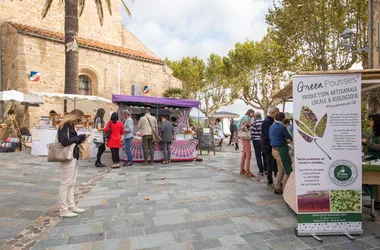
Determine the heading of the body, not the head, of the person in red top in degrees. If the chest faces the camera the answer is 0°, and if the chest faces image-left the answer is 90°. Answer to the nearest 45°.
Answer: approximately 180°

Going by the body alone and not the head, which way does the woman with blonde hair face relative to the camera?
to the viewer's right

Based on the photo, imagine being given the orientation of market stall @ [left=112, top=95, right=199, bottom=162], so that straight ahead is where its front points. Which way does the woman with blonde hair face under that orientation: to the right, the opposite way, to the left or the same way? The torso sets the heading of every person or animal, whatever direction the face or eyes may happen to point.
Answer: to the left

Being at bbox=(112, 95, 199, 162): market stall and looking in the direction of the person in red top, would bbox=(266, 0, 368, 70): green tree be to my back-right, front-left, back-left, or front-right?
back-left

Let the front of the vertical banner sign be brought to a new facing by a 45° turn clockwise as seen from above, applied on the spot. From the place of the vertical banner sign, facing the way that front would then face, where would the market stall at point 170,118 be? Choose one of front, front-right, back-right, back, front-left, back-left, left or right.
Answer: right

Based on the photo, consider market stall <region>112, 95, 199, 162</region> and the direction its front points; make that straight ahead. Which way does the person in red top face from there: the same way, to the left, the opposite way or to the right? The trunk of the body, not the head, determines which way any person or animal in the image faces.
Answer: the opposite way

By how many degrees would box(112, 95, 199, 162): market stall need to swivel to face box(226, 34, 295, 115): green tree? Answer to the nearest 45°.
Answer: approximately 135° to its left

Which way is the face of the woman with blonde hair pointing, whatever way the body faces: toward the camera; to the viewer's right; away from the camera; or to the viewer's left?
to the viewer's right

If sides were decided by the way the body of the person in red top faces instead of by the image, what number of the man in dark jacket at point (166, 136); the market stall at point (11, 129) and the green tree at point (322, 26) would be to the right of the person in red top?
2

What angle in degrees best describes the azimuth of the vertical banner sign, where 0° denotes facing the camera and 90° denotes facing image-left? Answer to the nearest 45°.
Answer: approximately 0°
